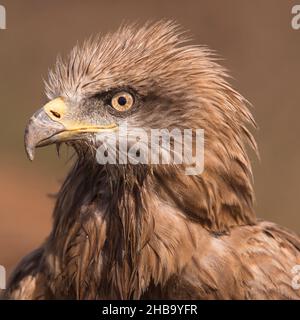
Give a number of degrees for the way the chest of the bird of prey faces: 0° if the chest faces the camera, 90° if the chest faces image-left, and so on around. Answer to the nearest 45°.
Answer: approximately 45°
